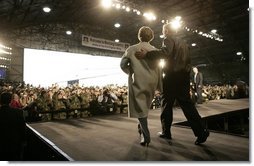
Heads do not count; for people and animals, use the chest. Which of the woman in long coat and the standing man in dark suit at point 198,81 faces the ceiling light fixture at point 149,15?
the woman in long coat

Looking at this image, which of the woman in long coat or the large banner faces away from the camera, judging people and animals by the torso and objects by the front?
the woman in long coat

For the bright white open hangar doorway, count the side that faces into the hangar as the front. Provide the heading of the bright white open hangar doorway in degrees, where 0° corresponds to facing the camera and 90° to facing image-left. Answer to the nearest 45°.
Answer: approximately 315°

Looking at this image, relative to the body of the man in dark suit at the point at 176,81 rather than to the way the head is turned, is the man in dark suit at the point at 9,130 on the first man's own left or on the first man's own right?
on the first man's own left

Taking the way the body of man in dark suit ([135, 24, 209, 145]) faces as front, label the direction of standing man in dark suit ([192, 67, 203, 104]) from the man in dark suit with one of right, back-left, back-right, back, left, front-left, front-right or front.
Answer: front-right

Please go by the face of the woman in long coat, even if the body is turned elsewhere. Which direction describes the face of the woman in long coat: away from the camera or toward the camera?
away from the camera

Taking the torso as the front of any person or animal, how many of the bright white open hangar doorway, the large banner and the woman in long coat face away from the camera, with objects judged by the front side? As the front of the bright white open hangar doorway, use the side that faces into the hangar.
1

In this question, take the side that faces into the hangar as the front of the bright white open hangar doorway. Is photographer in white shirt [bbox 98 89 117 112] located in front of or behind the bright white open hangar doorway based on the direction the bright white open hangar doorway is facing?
in front

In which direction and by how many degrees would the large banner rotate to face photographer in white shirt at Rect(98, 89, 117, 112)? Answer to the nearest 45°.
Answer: approximately 45° to its right

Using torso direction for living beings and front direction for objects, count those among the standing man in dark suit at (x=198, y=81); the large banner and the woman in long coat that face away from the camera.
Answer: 1

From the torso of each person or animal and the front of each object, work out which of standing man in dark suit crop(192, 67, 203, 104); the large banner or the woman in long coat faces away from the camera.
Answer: the woman in long coat

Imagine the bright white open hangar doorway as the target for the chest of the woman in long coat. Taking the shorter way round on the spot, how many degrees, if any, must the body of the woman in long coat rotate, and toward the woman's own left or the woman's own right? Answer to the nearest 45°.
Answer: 0° — they already face it

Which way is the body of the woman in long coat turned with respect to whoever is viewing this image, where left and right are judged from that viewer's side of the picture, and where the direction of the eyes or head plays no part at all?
facing away from the viewer

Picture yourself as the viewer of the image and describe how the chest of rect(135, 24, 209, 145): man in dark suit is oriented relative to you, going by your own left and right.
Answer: facing away from the viewer and to the left of the viewer
